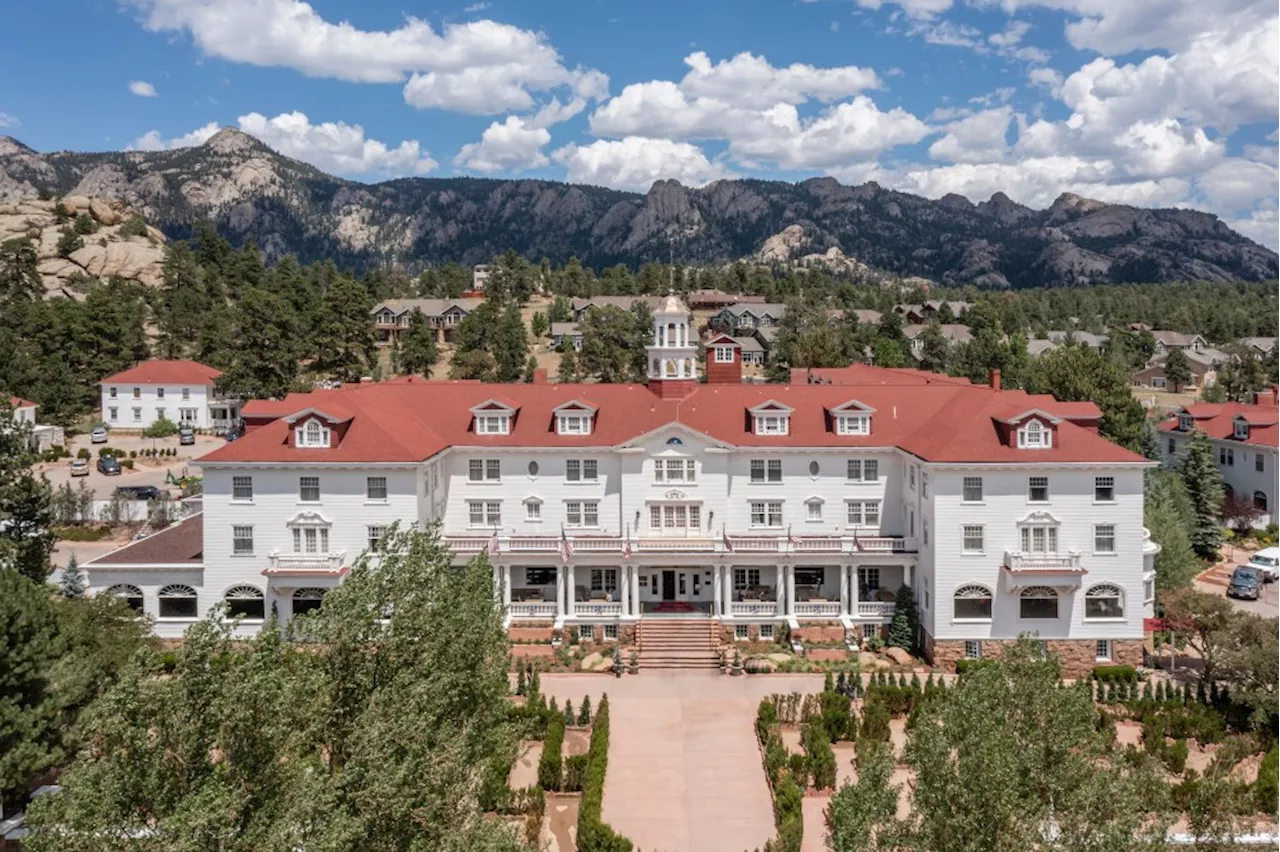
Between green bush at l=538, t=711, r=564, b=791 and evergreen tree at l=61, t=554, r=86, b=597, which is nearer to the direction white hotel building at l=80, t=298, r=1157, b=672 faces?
the green bush

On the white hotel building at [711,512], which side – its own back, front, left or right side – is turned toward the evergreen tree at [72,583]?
right

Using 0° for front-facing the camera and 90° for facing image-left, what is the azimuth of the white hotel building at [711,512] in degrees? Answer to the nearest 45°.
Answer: approximately 0°

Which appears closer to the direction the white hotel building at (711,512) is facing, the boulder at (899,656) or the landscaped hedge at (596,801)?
the landscaped hedge
